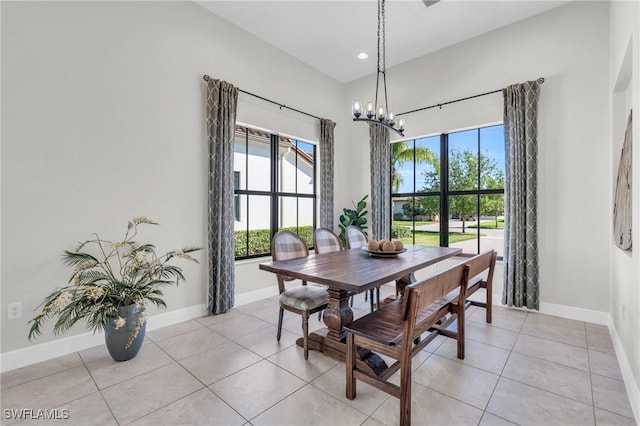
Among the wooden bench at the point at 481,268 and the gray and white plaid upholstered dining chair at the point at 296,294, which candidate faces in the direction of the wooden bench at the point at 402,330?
the gray and white plaid upholstered dining chair

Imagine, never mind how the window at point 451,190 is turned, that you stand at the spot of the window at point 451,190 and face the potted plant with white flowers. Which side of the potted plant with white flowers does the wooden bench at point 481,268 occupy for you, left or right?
left

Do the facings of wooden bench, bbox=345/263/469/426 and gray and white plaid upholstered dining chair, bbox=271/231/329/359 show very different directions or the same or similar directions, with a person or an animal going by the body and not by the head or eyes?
very different directions

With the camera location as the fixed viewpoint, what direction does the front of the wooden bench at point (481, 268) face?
facing away from the viewer and to the left of the viewer

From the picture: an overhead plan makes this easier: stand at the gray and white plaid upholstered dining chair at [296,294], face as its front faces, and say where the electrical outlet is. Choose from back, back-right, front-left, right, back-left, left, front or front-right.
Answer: back-right

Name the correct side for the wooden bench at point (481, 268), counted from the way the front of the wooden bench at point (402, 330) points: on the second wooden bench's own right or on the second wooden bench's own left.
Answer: on the second wooden bench's own right

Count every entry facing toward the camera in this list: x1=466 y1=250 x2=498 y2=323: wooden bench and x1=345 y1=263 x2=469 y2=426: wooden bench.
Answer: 0

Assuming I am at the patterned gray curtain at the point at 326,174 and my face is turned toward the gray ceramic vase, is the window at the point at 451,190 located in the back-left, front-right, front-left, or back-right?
back-left

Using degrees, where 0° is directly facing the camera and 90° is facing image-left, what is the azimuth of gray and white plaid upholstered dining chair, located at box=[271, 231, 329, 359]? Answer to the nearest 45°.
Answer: approximately 315°

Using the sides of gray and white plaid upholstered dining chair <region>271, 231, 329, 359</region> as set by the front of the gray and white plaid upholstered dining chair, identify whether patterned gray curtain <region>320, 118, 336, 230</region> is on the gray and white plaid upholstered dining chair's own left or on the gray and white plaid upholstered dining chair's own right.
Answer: on the gray and white plaid upholstered dining chair's own left

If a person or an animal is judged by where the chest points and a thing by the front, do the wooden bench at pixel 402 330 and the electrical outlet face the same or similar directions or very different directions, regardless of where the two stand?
very different directions

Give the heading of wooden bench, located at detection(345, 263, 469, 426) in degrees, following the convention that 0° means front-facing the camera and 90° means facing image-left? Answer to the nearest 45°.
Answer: approximately 135°

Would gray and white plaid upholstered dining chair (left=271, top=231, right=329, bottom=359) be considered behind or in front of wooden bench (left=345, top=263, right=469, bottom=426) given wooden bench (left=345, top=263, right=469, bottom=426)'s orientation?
in front

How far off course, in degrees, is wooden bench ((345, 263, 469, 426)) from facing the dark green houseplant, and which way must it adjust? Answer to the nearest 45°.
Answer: approximately 45° to its right

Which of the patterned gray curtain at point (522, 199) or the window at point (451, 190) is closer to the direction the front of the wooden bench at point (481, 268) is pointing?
the window
